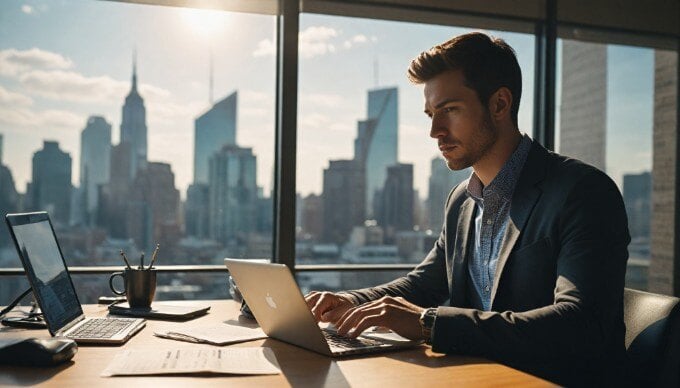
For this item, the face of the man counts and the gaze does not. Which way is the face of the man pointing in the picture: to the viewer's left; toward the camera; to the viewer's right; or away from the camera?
to the viewer's left

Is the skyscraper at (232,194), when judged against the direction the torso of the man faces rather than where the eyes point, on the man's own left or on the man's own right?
on the man's own right

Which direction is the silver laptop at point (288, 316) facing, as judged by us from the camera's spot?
facing away from the viewer and to the right of the viewer

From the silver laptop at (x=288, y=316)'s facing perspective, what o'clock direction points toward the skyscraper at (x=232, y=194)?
The skyscraper is roughly at 10 o'clock from the silver laptop.

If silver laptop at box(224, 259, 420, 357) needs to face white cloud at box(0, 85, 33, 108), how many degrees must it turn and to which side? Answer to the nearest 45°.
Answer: approximately 90° to its left

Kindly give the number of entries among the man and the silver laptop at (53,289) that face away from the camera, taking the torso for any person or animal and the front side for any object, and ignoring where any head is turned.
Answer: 0

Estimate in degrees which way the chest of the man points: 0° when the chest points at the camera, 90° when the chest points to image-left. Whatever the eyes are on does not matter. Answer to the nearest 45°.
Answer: approximately 45°

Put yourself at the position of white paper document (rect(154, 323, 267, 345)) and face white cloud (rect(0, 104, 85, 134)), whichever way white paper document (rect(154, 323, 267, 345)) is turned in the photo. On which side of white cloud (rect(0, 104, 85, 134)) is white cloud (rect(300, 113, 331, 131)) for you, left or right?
right

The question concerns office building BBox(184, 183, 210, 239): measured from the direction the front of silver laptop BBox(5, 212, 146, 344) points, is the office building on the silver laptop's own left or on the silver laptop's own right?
on the silver laptop's own left

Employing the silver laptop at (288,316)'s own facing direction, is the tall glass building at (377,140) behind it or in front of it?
in front

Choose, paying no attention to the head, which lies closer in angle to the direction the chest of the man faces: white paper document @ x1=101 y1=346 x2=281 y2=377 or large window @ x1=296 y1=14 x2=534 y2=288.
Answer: the white paper document

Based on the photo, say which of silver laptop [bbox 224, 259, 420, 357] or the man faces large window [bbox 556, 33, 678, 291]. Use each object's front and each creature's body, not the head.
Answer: the silver laptop

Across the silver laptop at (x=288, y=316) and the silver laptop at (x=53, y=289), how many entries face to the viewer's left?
0

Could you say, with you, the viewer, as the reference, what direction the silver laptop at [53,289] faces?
facing the viewer and to the right of the viewer

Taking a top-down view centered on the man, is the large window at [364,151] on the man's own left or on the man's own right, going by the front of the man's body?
on the man's own right

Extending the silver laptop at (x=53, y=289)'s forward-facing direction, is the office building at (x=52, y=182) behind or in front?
behind

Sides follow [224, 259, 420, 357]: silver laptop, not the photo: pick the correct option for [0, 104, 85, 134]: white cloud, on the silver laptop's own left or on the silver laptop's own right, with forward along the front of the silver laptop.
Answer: on the silver laptop's own left

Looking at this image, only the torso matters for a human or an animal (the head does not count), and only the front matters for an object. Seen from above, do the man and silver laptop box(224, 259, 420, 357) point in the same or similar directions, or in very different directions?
very different directions

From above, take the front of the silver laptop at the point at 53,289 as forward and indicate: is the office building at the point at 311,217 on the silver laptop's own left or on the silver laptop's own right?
on the silver laptop's own left
